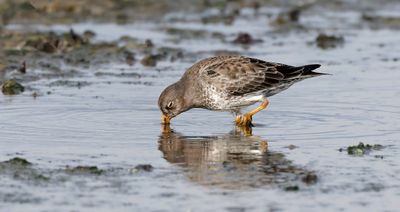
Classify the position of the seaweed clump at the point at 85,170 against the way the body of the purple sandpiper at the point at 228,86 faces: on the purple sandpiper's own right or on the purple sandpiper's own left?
on the purple sandpiper's own left

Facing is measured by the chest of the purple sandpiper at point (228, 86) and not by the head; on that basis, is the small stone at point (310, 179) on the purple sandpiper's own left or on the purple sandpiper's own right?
on the purple sandpiper's own left

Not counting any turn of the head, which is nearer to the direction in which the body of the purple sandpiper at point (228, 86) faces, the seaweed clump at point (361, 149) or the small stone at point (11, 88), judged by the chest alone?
the small stone

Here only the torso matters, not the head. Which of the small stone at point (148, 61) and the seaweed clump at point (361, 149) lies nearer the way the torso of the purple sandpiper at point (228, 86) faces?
the small stone

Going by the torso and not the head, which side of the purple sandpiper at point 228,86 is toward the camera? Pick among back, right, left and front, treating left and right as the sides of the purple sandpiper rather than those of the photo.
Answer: left

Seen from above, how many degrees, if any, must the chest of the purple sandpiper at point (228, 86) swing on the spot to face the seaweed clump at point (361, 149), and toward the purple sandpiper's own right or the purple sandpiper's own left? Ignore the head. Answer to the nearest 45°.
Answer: approximately 135° to the purple sandpiper's own left

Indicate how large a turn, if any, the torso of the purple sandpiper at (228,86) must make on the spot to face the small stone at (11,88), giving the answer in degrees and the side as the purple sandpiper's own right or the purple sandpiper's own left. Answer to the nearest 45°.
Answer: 0° — it already faces it
